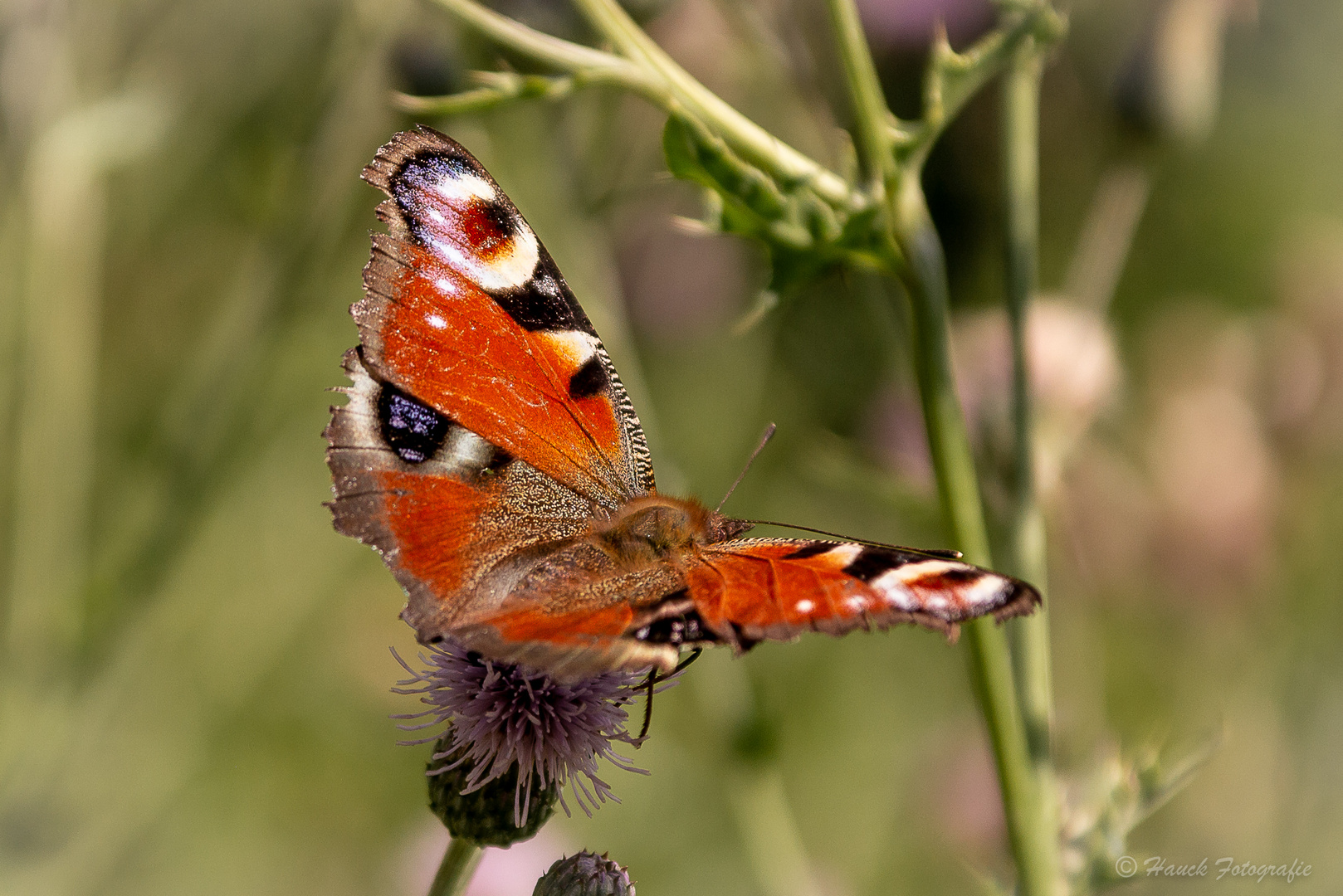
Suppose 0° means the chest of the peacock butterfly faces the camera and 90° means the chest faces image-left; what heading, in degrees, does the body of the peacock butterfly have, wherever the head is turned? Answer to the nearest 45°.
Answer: approximately 225°
